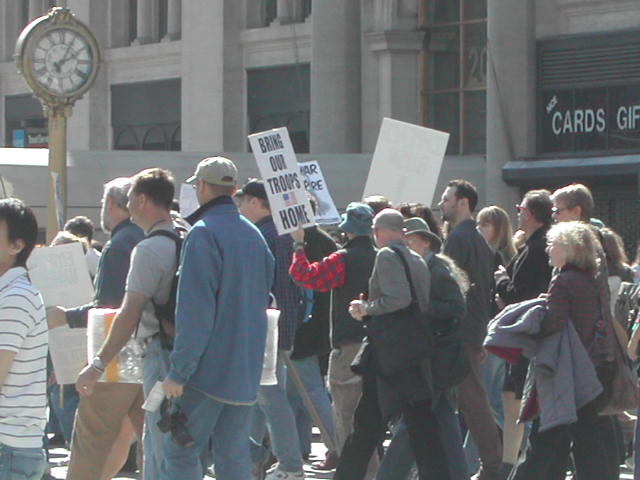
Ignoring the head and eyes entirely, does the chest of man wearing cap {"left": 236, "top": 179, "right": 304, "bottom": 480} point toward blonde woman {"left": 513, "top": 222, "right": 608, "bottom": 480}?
no

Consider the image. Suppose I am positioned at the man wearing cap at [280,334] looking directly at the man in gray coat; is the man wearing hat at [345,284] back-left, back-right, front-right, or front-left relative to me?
front-left

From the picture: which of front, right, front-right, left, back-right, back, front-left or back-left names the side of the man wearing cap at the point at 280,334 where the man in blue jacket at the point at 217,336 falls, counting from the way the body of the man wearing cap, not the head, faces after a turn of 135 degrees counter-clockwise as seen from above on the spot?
front-right

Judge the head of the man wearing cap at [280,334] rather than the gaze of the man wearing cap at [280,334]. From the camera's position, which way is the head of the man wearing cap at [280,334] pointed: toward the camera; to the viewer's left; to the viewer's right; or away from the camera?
to the viewer's left

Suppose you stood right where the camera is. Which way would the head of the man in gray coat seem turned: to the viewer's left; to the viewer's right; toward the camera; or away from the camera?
to the viewer's left

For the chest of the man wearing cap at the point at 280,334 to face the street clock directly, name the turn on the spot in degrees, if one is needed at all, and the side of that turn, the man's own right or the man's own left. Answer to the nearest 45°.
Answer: approximately 90° to the man's own right
